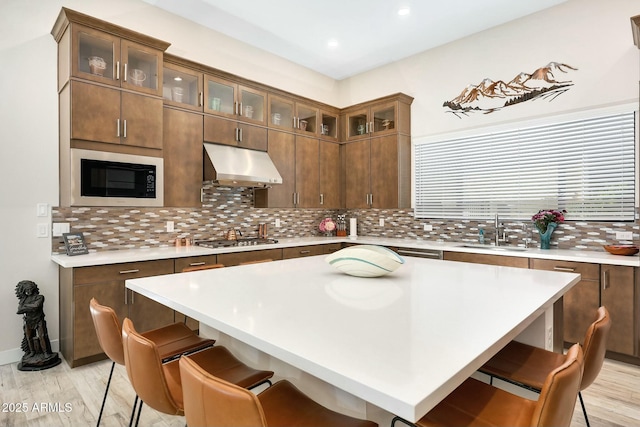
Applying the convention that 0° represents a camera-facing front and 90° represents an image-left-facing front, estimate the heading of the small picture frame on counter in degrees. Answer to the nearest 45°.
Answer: approximately 315°

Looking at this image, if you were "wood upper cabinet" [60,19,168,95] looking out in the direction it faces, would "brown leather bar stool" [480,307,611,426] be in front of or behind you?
in front

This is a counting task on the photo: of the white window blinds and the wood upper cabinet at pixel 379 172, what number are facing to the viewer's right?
0

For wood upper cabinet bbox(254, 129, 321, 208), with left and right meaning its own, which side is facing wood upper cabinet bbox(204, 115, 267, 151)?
right

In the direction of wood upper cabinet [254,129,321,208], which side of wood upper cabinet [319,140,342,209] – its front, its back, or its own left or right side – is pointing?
right

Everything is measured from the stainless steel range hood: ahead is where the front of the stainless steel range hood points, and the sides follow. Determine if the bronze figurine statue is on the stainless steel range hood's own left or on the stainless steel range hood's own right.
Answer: on the stainless steel range hood's own right

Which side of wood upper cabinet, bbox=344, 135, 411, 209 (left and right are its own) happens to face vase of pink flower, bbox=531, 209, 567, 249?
left

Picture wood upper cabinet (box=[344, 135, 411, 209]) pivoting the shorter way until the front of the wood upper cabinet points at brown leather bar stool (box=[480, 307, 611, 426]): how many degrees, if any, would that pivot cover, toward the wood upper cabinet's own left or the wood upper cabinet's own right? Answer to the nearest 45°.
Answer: approximately 45° to the wood upper cabinet's own left

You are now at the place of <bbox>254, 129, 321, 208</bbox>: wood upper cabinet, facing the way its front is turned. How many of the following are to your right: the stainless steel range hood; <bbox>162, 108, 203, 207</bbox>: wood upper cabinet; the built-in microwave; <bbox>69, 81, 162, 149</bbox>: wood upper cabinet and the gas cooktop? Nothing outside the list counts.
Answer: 5

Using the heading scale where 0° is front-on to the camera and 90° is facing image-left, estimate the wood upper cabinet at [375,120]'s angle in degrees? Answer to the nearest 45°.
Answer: approximately 45°
